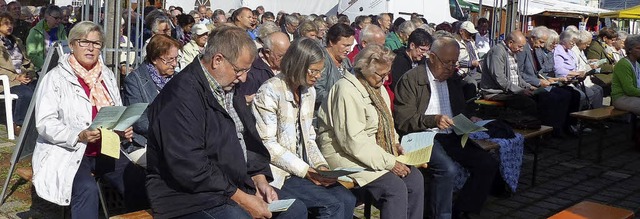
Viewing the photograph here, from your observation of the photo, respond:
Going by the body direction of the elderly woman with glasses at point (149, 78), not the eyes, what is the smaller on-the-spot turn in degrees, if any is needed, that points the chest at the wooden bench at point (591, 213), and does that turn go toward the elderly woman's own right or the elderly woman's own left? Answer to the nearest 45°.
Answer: approximately 45° to the elderly woman's own left

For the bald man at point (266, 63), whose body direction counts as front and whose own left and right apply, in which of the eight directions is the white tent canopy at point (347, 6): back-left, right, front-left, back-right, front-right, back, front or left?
back-left

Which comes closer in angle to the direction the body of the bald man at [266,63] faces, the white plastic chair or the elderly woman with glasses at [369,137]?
the elderly woman with glasses

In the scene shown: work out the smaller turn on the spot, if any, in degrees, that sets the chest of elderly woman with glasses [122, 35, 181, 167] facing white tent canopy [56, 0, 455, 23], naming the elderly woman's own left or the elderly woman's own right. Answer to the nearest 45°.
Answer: approximately 135° to the elderly woman's own left

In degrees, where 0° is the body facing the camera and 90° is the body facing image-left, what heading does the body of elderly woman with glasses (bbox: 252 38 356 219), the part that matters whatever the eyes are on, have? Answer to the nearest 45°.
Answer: approximately 315°

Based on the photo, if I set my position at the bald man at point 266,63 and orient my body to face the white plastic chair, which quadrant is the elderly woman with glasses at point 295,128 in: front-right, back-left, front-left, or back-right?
back-left
